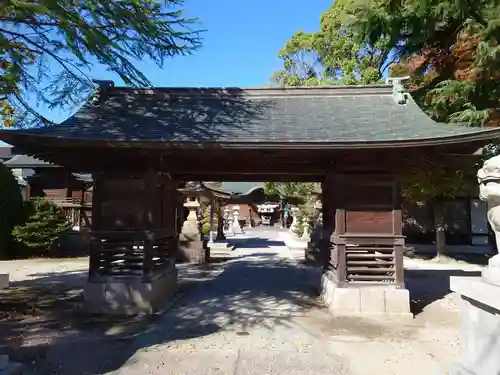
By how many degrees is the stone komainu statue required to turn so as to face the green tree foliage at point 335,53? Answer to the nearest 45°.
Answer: approximately 45° to its right

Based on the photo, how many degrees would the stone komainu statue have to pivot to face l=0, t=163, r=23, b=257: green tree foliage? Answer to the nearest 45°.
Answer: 0° — it already faces it

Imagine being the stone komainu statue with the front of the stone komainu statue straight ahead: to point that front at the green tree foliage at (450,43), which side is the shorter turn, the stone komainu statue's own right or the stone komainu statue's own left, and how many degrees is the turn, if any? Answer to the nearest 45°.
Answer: approximately 90° to the stone komainu statue's own right

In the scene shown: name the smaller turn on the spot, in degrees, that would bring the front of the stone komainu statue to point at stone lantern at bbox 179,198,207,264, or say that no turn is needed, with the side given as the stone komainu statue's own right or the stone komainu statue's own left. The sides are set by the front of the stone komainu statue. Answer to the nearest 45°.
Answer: approximately 45° to the stone komainu statue's own right

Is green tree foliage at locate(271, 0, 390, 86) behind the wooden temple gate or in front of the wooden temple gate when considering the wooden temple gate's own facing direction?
behind

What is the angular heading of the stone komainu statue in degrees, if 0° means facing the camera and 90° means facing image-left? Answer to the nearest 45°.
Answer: approximately 90°

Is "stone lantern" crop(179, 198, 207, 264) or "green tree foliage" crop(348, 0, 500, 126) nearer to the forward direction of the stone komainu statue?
the stone lantern

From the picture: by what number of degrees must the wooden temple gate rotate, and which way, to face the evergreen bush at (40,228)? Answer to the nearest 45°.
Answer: approximately 135° to its right

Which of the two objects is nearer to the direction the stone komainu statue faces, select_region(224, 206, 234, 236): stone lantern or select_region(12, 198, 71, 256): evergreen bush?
the evergreen bush

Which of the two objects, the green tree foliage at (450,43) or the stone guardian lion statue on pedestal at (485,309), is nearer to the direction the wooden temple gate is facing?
the stone guardian lion statue on pedestal

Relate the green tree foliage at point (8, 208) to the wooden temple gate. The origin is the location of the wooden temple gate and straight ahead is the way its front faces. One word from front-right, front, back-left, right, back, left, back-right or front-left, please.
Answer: back-right

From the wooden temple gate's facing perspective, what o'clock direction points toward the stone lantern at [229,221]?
The stone lantern is roughly at 6 o'clock from the wooden temple gate.

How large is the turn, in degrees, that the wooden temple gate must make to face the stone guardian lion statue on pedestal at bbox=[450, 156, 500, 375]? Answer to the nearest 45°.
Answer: approximately 45° to its left

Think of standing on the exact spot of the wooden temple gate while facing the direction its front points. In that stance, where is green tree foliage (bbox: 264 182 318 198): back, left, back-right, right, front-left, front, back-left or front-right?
back

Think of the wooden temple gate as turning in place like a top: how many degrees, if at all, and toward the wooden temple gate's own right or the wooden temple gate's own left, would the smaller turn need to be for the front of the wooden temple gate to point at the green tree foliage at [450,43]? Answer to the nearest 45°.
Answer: approximately 135° to the wooden temple gate's own left

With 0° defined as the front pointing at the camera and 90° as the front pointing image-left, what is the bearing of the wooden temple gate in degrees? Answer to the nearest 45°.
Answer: approximately 0°

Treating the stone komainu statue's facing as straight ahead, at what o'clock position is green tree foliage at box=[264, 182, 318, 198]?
The green tree foliage is roughly at 2 o'clock from the stone komainu statue.
